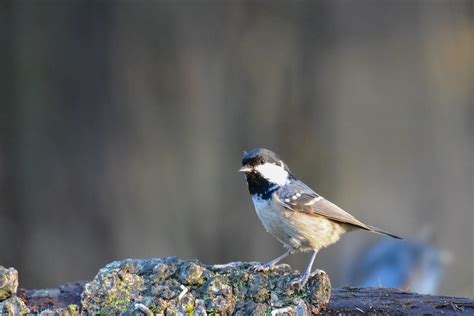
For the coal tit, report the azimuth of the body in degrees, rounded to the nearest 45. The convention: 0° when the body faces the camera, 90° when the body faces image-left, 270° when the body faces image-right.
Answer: approximately 90°

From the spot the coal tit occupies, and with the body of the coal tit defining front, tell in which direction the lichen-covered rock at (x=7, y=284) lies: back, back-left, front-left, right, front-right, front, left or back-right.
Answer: front-left
